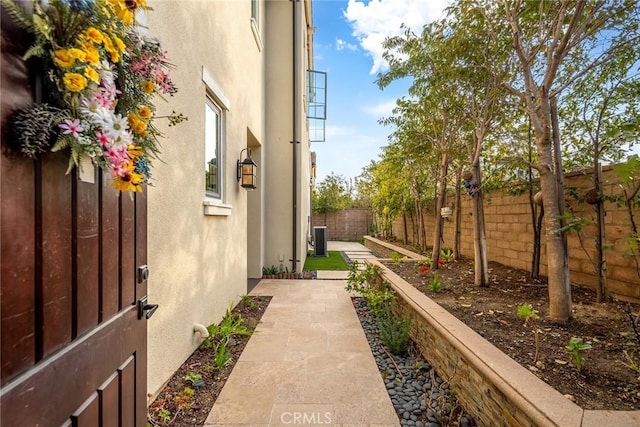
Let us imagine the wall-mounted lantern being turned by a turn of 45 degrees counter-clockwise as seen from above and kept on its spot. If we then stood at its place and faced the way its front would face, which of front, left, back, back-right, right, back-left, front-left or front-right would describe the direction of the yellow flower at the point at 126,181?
back-right

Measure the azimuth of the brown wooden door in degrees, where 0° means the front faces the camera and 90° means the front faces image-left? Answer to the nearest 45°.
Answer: approximately 315°

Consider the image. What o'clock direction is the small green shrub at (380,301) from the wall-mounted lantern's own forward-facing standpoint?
The small green shrub is roughly at 1 o'clock from the wall-mounted lantern.

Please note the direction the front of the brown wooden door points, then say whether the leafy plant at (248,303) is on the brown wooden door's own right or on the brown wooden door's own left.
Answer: on the brown wooden door's own left

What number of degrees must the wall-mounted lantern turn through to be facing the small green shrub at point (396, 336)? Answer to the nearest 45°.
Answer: approximately 45° to its right

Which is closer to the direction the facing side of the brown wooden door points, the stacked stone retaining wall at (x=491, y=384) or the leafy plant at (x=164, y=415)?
the stacked stone retaining wall

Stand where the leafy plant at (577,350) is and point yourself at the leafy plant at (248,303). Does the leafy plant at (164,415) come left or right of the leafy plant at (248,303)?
left

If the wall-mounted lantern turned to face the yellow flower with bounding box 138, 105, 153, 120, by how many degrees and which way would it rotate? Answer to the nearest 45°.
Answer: approximately 90° to its right

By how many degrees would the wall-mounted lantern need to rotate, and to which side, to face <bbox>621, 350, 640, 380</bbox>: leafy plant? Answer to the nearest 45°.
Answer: approximately 45° to its right

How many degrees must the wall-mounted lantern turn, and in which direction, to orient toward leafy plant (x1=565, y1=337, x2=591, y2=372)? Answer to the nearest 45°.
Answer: approximately 45° to its right

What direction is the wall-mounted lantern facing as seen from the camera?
to the viewer's right
